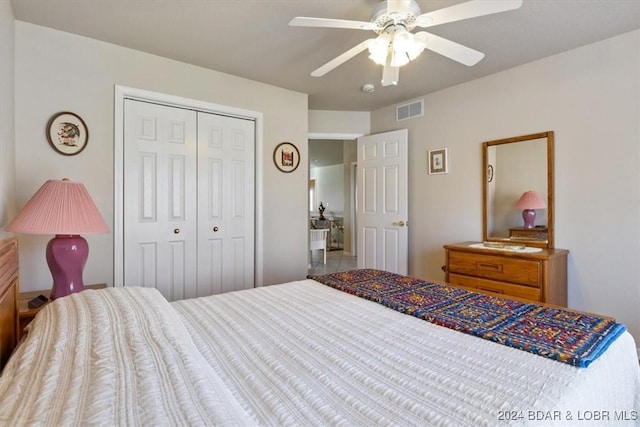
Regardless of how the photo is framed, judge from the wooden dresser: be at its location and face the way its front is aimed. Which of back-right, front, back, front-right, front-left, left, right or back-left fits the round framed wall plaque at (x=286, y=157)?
front-right

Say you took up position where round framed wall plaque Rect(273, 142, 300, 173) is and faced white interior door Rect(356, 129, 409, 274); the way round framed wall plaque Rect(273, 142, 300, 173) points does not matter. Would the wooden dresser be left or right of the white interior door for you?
right

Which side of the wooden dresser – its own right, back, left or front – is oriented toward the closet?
front

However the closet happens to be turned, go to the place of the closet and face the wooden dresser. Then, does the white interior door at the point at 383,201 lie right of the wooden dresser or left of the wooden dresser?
left

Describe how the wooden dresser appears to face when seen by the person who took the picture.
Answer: facing the viewer and to the left of the viewer

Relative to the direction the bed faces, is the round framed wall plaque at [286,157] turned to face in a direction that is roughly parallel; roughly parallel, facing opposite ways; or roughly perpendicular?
roughly perpendicular

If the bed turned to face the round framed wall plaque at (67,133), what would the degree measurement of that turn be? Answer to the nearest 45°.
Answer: approximately 90° to its left

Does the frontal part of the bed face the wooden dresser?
yes

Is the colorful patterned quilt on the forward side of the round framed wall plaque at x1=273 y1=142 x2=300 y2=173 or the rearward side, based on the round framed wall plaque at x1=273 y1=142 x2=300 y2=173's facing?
on the forward side

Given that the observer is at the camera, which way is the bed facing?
facing away from the viewer and to the right of the viewer

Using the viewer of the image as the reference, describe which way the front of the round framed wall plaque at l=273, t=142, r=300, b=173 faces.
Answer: facing the viewer and to the right of the viewer

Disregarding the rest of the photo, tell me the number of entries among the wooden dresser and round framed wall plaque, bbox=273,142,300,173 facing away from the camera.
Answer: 0

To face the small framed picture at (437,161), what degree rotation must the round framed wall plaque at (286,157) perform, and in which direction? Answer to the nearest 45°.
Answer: approximately 45° to its left

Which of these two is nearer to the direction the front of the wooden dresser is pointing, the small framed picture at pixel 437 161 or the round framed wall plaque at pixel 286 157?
the round framed wall plaque

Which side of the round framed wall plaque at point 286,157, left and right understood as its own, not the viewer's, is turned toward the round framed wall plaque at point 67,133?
right

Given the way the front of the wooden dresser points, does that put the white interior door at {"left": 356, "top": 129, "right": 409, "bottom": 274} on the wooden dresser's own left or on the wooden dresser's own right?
on the wooden dresser's own right

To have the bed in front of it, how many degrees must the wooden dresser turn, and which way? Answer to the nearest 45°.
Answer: approximately 45° to its left

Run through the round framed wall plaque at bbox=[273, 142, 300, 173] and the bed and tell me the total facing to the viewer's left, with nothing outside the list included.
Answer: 0
